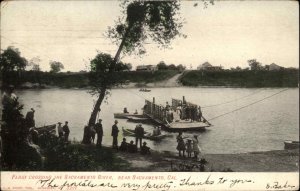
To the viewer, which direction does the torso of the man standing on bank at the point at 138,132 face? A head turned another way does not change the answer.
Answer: away from the camera

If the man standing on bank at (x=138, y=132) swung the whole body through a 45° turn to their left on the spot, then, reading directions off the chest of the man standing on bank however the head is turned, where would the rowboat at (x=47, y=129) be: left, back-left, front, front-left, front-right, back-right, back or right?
front-left
